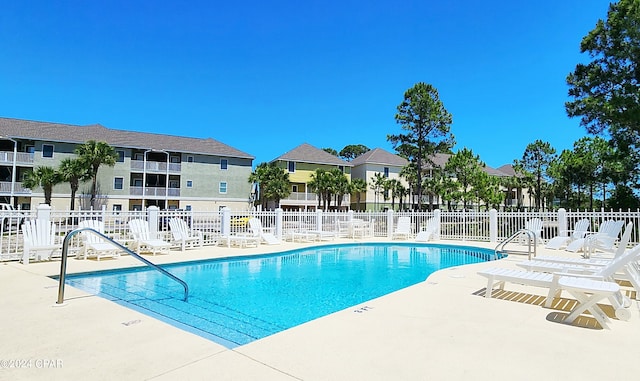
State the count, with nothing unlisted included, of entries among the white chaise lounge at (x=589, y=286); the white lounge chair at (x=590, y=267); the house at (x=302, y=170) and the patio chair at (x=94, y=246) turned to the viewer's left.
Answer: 2

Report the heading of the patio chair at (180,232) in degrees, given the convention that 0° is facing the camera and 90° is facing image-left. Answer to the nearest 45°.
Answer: approximately 315°

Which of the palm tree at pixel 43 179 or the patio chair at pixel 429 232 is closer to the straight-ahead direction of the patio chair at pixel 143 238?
the patio chair

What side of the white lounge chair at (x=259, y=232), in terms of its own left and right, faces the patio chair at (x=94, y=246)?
right

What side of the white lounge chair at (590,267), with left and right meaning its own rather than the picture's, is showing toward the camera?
left

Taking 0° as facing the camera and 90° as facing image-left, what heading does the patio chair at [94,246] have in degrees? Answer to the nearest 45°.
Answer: approximately 315°

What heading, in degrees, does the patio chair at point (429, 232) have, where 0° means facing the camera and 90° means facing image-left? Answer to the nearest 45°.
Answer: approximately 45°

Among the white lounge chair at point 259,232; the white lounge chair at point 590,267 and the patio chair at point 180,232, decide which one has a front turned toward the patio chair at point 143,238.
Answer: the white lounge chair at point 590,267

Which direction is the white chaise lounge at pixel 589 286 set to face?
to the viewer's left

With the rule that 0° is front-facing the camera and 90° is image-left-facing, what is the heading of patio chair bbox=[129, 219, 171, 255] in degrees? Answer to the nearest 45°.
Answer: approximately 315°

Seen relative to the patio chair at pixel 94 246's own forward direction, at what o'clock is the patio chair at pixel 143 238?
the patio chair at pixel 143 238 is roughly at 10 o'clock from the patio chair at pixel 94 246.
